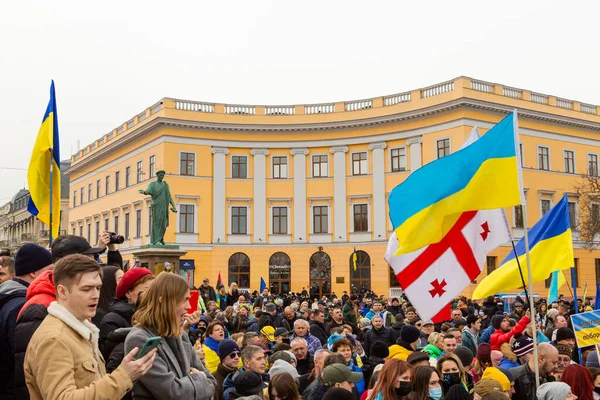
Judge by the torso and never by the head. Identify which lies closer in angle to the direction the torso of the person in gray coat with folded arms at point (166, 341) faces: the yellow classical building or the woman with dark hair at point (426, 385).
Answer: the woman with dark hair

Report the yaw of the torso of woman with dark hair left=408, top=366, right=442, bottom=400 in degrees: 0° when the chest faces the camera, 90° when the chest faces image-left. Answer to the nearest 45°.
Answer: approximately 315°

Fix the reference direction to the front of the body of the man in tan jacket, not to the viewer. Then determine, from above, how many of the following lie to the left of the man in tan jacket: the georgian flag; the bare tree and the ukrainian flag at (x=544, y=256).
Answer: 3

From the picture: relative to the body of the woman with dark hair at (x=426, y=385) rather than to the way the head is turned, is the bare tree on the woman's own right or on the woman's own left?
on the woman's own left

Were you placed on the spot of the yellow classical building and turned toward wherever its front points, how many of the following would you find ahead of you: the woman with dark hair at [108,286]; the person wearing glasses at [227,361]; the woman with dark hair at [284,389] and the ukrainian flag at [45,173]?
4
